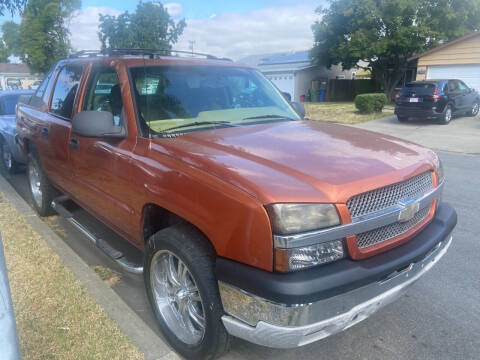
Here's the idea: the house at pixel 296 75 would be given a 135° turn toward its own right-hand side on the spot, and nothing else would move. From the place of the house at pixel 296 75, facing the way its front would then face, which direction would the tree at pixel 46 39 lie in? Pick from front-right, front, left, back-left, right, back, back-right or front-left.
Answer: left

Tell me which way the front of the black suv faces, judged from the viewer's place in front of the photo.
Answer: facing away from the viewer and to the right of the viewer

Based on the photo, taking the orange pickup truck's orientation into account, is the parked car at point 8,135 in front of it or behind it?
behind

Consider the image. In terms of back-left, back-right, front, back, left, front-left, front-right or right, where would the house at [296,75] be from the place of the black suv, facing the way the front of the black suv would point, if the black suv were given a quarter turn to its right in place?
back

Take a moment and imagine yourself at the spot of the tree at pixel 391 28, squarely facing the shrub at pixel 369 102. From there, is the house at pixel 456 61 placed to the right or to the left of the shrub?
left

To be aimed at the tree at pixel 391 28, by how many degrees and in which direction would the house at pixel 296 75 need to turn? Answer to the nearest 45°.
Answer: approximately 90° to its left

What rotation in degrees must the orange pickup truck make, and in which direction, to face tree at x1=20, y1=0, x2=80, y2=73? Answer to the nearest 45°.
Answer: approximately 180°

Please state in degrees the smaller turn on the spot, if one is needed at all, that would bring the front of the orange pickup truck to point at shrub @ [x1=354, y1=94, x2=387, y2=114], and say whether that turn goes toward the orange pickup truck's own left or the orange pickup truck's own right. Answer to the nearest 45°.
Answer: approximately 135° to the orange pickup truck's own left

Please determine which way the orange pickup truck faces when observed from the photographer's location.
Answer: facing the viewer and to the right of the viewer

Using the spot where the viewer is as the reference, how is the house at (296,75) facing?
facing the viewer and to the left of the viewer

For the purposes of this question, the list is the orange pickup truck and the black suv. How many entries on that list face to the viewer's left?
0
